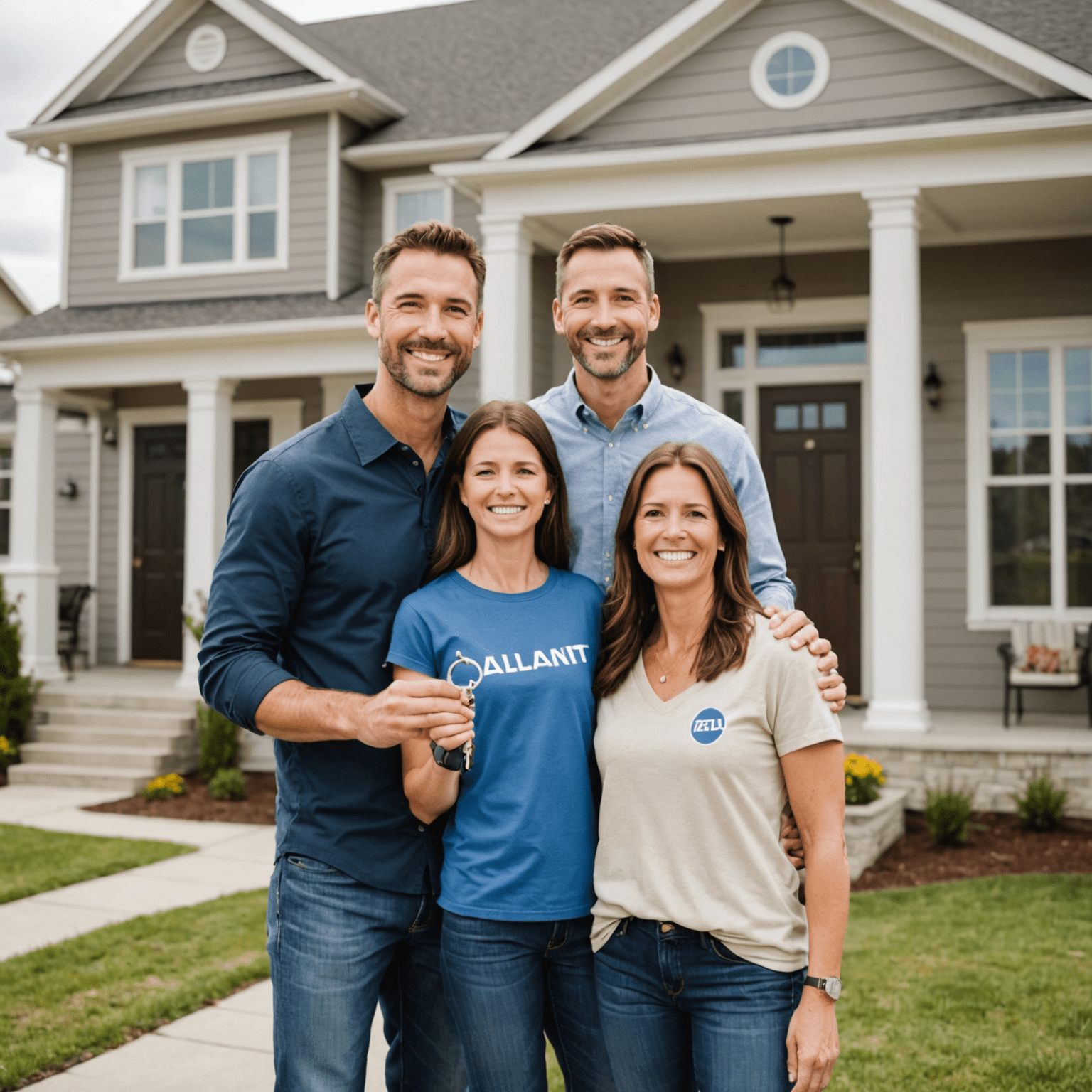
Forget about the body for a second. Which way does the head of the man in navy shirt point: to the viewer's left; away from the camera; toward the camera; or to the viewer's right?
toward the camera

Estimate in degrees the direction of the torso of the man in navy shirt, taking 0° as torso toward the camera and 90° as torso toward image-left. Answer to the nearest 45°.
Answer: approximately 315°

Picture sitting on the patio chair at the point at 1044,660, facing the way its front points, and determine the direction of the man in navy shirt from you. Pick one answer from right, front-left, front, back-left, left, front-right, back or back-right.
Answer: front

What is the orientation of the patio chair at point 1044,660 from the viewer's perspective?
toward the camera

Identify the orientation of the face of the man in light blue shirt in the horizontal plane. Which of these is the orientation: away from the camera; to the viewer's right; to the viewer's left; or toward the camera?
toward the camera

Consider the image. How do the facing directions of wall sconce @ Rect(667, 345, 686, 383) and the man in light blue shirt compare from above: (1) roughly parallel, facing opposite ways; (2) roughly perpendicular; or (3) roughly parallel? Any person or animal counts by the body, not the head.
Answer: roughly parallel

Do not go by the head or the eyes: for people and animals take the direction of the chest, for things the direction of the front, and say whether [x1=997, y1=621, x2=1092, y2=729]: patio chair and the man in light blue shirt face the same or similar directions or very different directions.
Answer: same or similar directions

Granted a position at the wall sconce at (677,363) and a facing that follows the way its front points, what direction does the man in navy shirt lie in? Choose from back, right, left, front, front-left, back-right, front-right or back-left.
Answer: front

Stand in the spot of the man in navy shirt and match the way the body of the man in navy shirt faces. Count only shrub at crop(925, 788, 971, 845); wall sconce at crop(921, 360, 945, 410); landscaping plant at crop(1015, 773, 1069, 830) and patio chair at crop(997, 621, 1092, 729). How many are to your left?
4

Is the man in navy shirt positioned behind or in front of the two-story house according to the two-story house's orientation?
in front

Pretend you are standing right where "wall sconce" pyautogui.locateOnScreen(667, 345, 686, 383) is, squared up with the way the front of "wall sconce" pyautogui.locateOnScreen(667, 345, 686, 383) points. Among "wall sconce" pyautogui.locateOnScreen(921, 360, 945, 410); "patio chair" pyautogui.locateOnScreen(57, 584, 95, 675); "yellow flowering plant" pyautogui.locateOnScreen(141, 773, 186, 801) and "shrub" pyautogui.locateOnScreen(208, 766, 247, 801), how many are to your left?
1

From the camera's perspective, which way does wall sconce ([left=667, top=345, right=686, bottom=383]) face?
toward the camera

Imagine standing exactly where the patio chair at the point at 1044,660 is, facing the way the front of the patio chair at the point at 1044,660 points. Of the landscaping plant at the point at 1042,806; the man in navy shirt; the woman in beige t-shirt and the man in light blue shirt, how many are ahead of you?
4

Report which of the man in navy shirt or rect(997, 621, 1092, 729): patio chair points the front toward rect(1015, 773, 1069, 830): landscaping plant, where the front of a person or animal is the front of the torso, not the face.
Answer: the patio chair

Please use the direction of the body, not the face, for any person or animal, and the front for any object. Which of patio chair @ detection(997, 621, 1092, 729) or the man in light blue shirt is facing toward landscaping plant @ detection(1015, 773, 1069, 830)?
the patio chair

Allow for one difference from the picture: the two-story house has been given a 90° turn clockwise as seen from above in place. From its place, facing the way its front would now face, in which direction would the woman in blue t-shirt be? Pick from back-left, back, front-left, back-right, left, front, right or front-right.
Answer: left

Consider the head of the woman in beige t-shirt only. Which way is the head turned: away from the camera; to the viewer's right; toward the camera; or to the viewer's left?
toward the camera

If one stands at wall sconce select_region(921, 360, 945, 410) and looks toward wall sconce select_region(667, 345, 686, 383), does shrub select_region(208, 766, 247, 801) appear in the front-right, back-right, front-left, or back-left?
front-left
